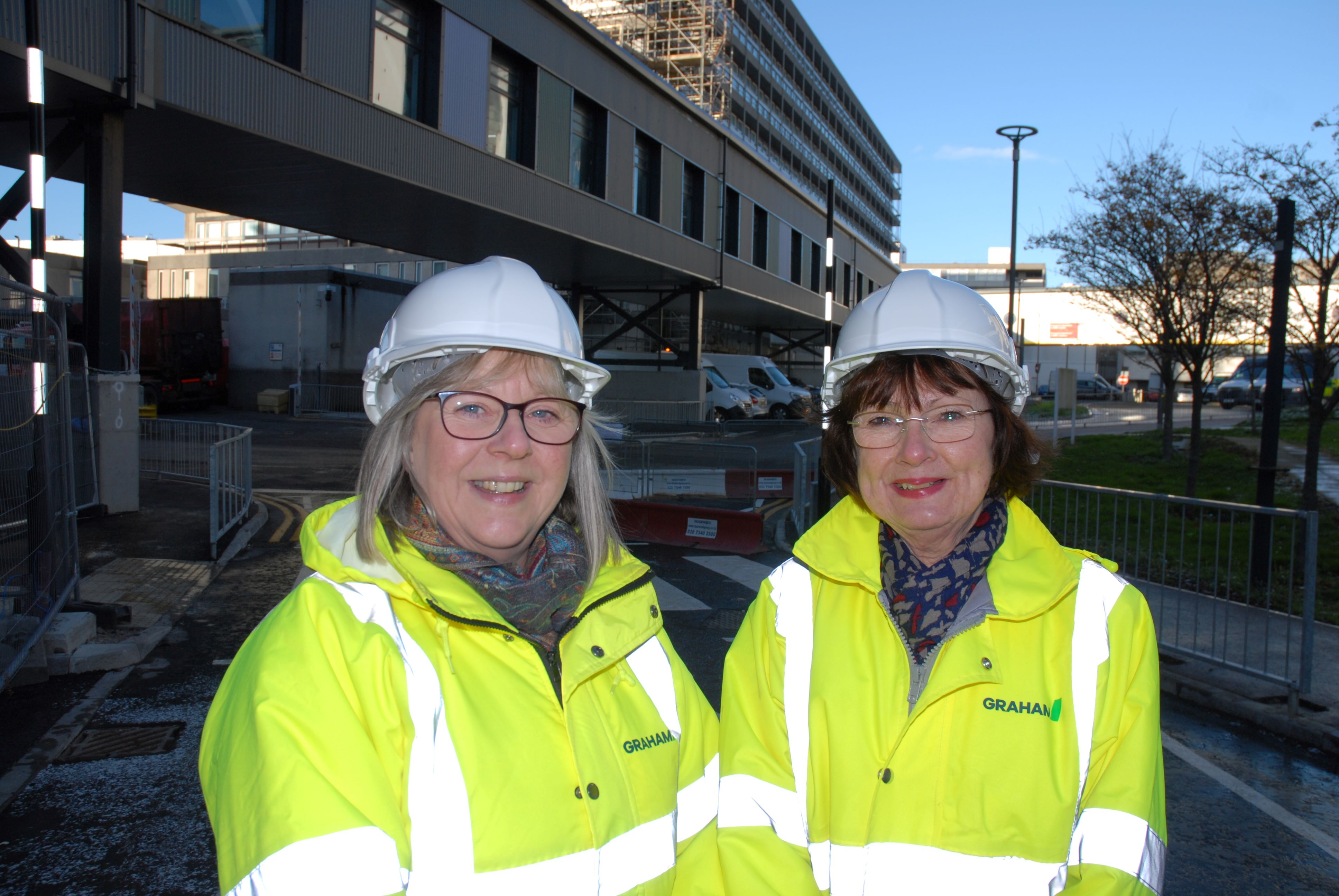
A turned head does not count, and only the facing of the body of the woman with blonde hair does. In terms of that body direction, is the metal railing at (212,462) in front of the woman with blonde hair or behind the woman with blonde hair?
behind

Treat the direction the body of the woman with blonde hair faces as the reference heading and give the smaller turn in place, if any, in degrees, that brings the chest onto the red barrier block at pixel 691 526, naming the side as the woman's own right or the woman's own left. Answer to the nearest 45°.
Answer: approximately 135° to the woman's own left

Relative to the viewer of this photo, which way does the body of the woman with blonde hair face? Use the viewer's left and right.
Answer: facing the viewer and to the right of the viewer

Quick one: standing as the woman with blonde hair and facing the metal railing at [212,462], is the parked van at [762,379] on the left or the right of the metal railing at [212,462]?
right

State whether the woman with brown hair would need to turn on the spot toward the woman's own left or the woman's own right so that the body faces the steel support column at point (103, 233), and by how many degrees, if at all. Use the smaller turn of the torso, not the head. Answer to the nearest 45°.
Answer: approximately 135° to the woman's own right

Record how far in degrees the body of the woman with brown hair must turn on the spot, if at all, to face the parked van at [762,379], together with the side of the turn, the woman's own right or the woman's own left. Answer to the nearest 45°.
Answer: approximately 180°

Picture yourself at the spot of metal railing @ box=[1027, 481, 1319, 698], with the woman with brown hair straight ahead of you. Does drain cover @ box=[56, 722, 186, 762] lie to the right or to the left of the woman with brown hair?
right

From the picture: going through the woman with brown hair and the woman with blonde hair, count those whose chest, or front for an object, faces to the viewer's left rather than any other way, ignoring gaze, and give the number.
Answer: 0

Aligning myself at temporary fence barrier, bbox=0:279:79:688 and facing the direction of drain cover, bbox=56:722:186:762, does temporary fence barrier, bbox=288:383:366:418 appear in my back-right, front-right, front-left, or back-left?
back-left

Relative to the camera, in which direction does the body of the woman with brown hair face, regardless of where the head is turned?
toward the camera

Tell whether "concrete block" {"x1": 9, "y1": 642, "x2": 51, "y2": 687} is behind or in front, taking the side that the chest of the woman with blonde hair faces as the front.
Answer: behind

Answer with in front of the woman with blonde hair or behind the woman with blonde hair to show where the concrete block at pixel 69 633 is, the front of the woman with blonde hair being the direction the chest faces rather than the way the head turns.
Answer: behind

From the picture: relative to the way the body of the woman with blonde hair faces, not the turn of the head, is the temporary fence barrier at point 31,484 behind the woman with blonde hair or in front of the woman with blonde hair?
behind

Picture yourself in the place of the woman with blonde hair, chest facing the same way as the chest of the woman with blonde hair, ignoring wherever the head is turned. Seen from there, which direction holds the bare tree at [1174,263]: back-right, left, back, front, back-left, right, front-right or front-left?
left

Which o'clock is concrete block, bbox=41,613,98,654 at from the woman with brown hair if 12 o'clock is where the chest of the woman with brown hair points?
The concrete block is roughly at 4 o'clock from the woman with brown hair.
